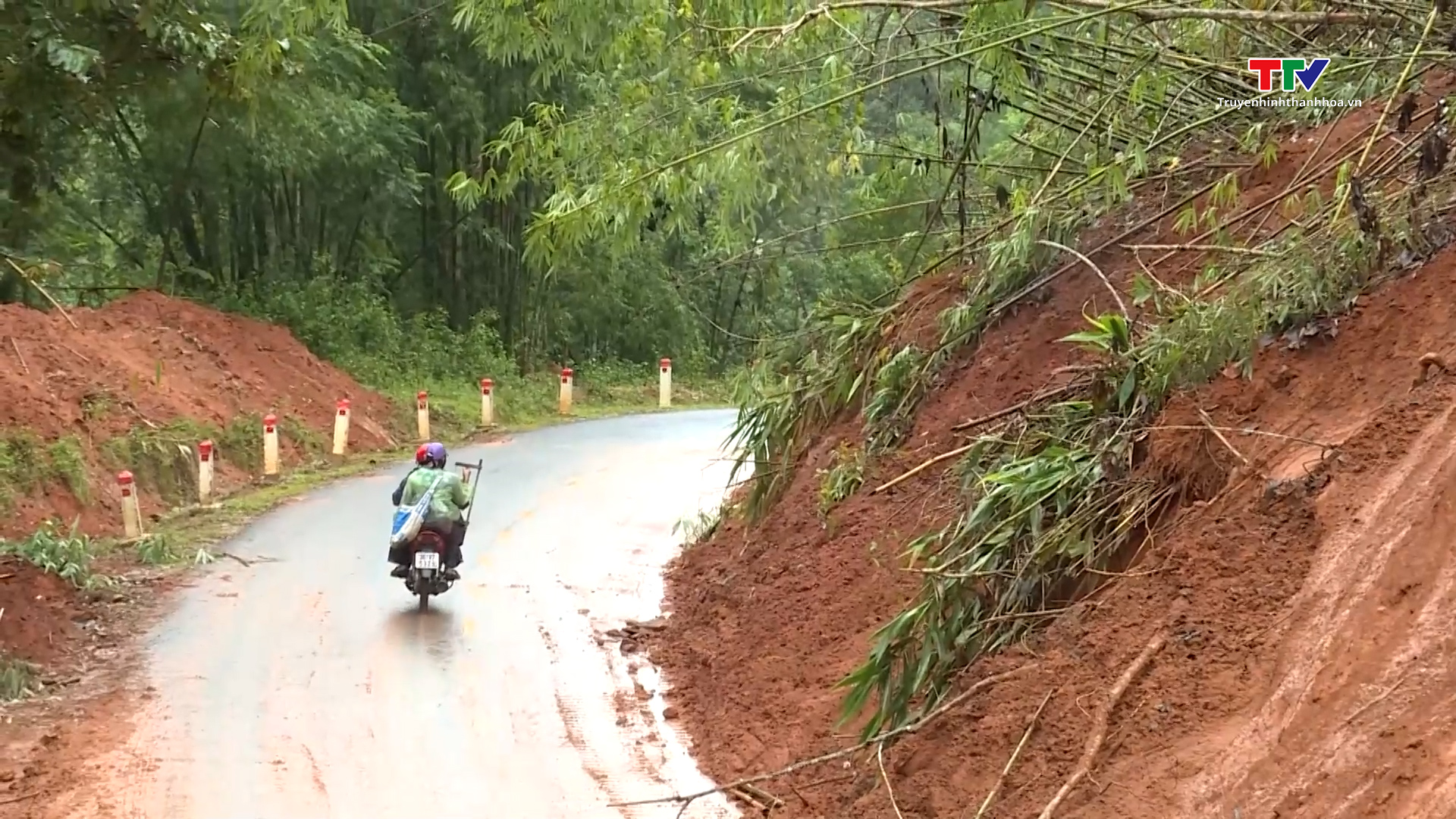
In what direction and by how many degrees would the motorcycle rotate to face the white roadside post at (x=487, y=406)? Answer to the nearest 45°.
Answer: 0° — it already faces it

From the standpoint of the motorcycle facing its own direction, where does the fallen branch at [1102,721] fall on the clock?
The fallen branch is roughly at 5 o'clock from the motorcycle.

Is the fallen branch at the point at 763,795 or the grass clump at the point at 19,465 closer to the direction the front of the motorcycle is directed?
the grass clump

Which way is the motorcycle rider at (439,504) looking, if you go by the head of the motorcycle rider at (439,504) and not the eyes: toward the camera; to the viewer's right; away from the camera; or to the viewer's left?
away from the camera

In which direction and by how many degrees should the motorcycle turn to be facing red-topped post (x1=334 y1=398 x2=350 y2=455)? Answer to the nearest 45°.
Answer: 0° — it already faces it

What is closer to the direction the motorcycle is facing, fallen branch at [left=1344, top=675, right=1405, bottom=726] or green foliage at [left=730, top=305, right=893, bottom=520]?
the green foliage

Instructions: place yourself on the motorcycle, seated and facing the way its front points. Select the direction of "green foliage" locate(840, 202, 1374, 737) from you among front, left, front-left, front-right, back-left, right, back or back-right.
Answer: back-right

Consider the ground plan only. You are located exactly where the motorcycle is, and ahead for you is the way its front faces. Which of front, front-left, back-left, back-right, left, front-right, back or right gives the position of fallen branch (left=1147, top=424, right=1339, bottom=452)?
back-right

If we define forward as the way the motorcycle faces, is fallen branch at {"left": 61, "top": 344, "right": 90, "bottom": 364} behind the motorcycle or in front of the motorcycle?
in front

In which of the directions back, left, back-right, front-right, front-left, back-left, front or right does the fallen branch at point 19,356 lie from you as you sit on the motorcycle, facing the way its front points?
front-left

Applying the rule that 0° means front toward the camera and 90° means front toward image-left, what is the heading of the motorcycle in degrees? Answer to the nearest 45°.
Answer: approximately 180°

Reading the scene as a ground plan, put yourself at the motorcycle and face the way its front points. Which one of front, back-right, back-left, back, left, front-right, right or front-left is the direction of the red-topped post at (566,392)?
front

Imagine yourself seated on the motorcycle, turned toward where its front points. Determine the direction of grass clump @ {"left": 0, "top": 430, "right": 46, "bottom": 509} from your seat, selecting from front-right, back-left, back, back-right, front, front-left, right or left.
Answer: front-left

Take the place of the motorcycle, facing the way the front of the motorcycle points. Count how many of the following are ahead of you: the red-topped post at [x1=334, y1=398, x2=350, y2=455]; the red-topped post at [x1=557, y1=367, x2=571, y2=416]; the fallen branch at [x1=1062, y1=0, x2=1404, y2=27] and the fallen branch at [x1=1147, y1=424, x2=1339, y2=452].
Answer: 2

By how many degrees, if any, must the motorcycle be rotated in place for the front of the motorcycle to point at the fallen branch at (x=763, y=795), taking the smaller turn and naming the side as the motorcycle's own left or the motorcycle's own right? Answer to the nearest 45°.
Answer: approximately 180°

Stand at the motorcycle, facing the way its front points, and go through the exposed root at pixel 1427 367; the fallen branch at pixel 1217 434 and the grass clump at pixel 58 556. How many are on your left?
1
